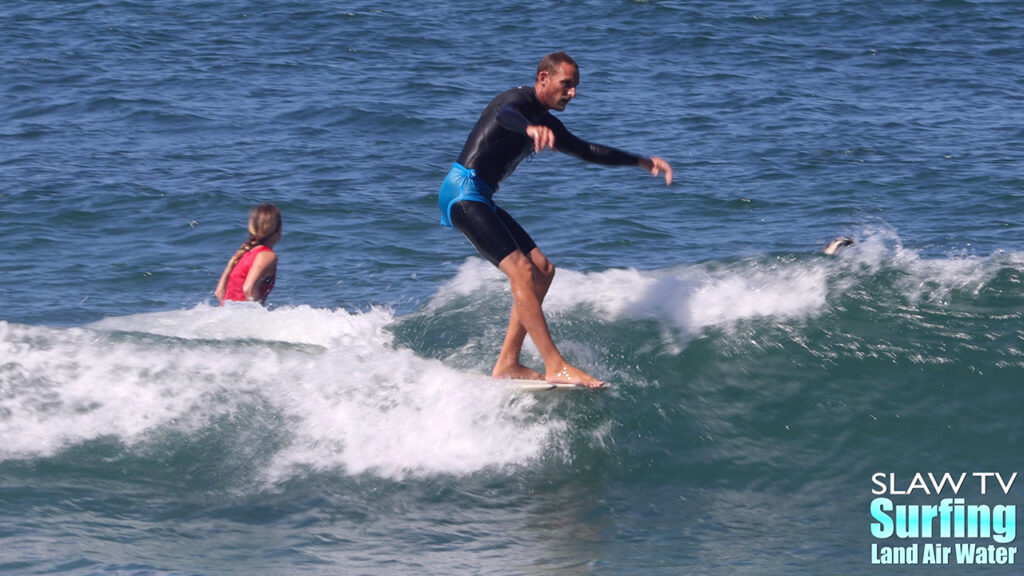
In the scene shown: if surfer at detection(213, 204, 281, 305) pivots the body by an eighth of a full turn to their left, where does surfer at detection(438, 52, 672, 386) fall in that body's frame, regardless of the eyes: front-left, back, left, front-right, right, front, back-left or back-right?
back-right

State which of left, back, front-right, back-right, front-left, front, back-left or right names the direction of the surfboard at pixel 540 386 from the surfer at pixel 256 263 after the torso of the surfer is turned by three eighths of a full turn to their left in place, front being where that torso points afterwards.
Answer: back-left

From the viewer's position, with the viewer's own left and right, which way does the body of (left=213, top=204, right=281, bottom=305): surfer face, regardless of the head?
facing away from the viewer and to the right of the viewer
